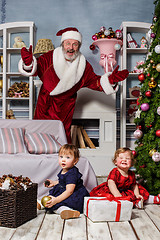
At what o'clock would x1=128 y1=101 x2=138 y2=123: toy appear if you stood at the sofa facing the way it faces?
The toy is roughly at 7 o'clock from the sofa.

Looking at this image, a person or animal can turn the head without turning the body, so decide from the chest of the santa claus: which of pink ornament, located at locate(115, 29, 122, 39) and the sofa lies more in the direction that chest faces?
the sofa

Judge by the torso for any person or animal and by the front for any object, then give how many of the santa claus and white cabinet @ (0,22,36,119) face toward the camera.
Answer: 2

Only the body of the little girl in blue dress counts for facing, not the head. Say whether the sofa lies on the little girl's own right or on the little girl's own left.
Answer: on the little girl's own right

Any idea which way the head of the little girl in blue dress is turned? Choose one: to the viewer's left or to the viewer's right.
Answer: to the viewer's left
